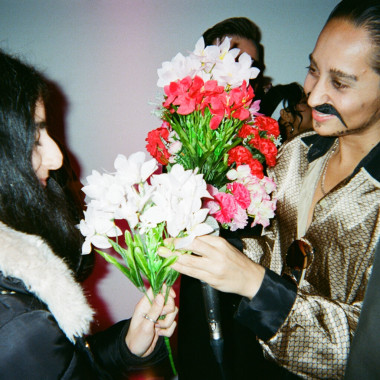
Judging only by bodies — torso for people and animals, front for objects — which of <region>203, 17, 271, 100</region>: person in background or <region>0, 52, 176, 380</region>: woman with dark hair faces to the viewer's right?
the woman with dark hair

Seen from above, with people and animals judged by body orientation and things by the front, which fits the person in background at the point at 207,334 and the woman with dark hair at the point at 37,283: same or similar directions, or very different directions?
very different directions

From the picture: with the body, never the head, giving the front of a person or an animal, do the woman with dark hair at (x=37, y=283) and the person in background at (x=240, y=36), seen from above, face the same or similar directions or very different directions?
very different directions

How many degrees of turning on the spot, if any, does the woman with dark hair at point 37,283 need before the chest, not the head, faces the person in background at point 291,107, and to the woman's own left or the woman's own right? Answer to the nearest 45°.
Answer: approximately 45° to the woman's own left

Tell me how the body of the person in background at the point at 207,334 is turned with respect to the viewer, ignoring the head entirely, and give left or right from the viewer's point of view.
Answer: facing the viewer and to the left of the viewer

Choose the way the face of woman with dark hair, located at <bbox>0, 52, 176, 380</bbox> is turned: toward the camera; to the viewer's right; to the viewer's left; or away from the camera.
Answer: to the viewer's right

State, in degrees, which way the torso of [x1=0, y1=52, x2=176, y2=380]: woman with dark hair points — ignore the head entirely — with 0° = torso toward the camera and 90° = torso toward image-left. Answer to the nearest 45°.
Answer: approximately 270°
